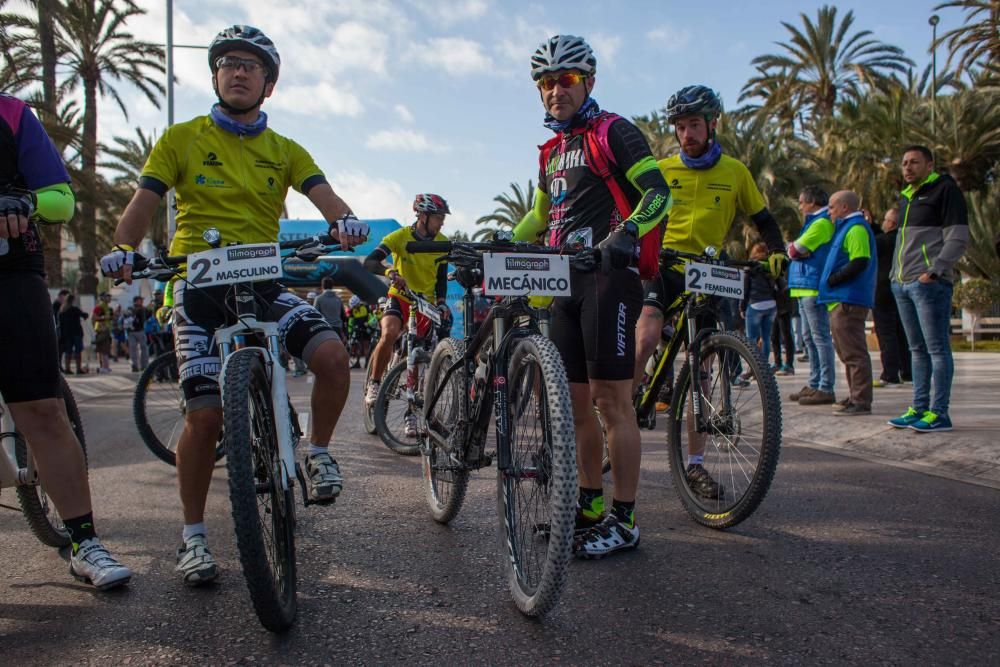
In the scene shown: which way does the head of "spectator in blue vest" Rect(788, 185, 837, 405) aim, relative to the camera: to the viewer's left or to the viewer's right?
to the viewer's left

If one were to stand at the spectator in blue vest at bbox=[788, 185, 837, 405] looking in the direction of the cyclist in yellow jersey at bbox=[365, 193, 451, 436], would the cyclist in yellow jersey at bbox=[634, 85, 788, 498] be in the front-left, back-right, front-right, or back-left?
front-left

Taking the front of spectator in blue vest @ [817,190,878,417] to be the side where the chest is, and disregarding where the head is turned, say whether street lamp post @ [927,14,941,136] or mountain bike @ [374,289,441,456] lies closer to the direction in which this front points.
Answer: the mountain bike

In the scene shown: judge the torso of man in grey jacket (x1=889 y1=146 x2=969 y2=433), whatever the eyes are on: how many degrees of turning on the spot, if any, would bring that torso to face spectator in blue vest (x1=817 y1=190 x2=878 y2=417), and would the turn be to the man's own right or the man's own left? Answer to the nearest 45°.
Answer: approximately 90° to the man's own right

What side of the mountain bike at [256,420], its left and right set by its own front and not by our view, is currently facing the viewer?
front

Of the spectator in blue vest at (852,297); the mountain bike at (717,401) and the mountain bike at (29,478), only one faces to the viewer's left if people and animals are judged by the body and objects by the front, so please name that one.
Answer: the spectator in blue vest

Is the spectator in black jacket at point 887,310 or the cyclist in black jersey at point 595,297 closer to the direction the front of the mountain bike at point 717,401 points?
the cyclist in black jersey

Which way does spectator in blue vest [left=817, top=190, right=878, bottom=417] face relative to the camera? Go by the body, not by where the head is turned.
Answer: to the viewer's left

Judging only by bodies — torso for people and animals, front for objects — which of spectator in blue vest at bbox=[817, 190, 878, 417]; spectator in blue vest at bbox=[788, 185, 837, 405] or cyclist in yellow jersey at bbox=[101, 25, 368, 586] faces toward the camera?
the cyclist in yellow jersey

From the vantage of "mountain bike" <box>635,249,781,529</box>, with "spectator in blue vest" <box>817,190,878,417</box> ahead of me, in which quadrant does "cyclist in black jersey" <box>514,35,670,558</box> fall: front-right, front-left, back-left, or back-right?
back-left

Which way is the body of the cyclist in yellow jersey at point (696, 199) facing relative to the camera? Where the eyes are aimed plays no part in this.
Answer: toward the camera

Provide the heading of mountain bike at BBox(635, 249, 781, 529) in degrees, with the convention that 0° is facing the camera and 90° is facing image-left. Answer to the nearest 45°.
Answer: approximately 315°

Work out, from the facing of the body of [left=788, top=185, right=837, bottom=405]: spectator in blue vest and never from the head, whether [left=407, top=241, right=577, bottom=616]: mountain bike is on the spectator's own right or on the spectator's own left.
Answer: on the spectator's own left

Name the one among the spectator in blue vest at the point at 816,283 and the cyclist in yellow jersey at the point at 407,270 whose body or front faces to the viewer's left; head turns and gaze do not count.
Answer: the spectator in blue vest
